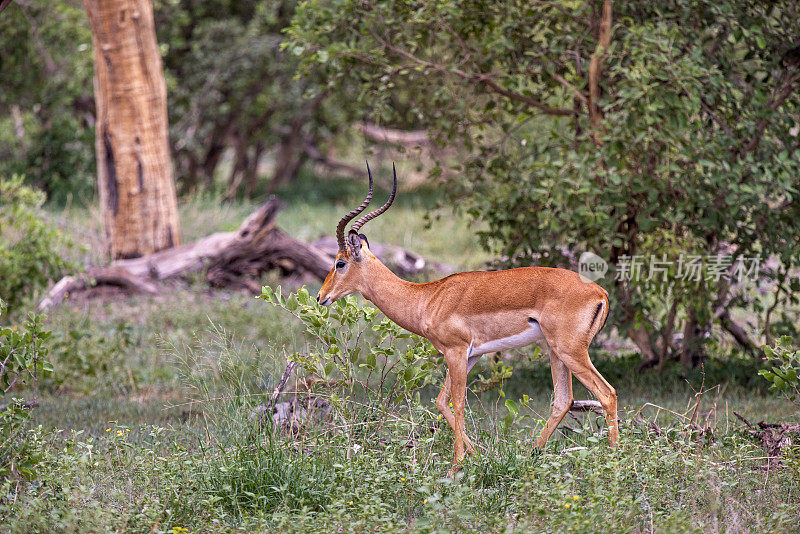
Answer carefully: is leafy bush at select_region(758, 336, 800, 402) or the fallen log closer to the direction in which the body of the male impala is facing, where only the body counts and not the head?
the fallen log

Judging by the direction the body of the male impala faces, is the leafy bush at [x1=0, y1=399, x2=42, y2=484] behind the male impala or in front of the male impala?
in front

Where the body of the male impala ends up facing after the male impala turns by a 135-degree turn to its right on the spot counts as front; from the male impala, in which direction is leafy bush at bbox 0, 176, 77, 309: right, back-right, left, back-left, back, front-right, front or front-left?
left

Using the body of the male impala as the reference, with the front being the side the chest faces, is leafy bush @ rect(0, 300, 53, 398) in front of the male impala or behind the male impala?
in front

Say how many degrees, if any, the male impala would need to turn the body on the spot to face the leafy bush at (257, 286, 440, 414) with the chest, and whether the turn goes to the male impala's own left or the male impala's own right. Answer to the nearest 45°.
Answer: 0° — it already faces it

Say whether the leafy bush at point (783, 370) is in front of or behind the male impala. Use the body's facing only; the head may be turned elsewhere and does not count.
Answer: behind

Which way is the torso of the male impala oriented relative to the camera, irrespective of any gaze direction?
to the viewer's left

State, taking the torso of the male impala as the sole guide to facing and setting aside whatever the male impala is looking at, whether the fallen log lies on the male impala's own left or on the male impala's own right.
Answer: on the male impala's own right
